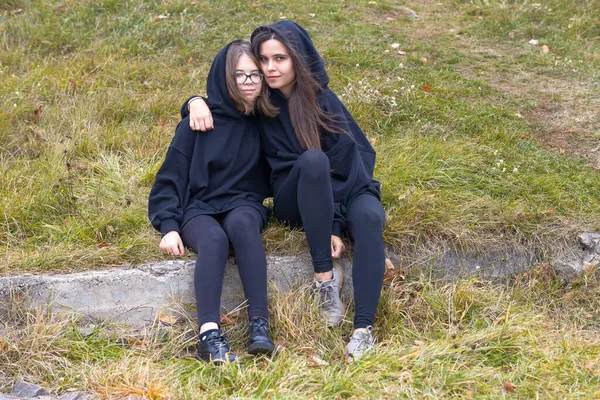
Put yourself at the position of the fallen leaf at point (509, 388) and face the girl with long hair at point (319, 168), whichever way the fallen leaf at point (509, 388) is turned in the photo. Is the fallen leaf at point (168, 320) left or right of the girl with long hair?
left

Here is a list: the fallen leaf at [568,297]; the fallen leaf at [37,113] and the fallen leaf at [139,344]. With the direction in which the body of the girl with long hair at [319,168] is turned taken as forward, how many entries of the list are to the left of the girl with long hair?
1

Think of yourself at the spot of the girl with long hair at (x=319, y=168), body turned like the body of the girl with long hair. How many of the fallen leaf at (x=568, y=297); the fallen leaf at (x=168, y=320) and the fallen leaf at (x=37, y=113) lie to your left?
1

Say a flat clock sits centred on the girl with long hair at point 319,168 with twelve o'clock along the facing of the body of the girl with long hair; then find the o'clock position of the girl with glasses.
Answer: The girl with glasses is roughly at 3 o'clock from the girl with long hair.

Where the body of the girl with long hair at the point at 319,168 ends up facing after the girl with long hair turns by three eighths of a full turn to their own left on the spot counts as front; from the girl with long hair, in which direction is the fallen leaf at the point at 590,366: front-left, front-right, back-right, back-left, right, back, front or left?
right

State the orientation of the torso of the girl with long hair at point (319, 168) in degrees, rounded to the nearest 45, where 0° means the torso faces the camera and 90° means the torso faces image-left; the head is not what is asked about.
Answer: approximately 0°

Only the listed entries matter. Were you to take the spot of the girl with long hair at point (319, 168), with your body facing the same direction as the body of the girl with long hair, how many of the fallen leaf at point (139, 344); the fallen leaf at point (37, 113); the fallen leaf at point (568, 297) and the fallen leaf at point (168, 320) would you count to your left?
1

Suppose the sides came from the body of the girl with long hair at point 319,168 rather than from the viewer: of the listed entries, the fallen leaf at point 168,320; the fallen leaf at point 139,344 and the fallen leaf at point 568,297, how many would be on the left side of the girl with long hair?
1

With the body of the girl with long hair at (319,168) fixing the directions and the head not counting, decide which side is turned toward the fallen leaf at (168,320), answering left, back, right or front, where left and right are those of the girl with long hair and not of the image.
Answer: right

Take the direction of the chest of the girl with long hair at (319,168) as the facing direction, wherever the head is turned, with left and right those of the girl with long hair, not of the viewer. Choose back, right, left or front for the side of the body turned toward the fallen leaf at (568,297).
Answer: left
